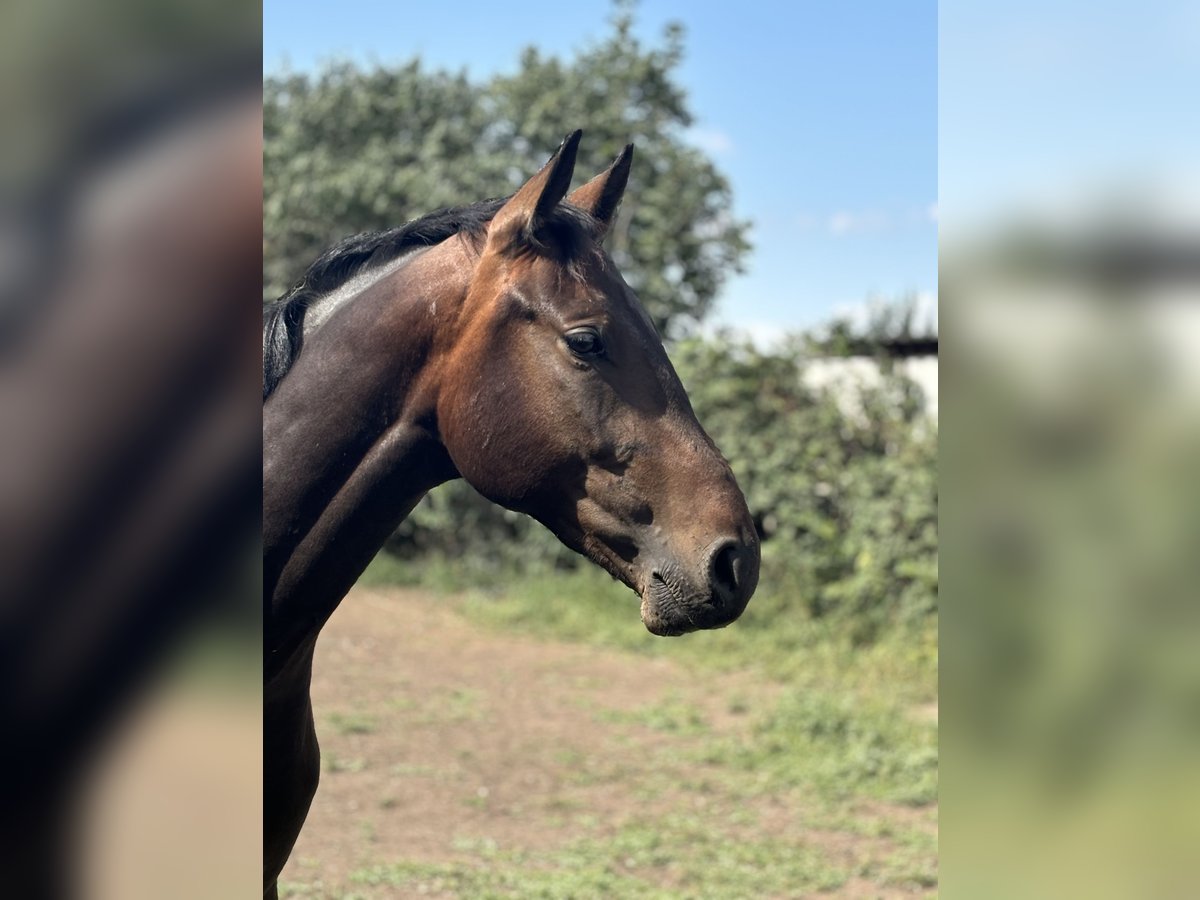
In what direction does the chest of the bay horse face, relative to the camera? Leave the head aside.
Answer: to the viewer's right
